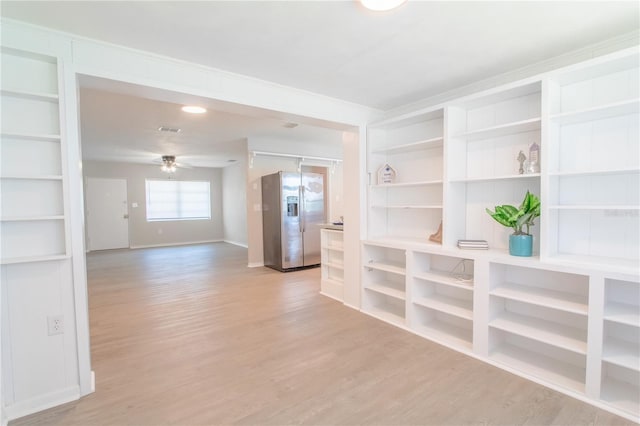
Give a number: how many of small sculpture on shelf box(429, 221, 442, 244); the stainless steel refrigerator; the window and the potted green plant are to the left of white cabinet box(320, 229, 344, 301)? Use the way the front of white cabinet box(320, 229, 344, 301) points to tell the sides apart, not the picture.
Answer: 2

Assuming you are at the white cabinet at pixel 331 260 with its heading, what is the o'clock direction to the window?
The window is roughly at 3 o'clock from the white cabinet.

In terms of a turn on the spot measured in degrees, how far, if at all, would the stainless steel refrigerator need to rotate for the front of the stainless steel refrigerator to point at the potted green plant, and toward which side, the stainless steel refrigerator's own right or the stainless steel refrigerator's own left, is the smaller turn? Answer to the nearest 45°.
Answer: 0° — it already faces it

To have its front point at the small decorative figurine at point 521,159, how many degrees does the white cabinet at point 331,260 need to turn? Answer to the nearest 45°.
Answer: approximately 90° to its left

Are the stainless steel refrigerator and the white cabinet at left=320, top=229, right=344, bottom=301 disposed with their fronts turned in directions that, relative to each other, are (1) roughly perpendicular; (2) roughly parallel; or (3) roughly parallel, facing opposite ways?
roughly perpendicular

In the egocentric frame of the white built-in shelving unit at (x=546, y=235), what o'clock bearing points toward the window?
The window is roughly at 2 o'clock from the white built-in shelving unit.

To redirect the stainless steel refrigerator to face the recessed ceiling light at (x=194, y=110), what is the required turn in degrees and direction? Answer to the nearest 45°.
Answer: approximately 90° to its right

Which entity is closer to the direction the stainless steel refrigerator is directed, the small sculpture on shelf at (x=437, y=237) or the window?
the small sculpture on shelf

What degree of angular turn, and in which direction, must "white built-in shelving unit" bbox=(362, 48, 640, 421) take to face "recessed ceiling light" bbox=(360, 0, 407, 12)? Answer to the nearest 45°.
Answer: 0° — it already faces it
